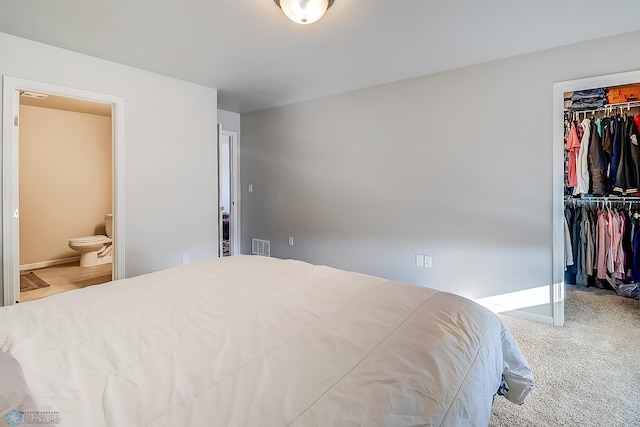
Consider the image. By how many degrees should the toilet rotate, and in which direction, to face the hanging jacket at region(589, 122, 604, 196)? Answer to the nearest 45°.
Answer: approximately 135° to its left

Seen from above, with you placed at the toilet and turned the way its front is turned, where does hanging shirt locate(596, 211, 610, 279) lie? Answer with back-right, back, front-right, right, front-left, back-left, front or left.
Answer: back-left

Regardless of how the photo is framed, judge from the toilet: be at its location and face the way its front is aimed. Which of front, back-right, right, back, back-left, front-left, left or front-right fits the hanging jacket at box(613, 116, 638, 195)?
back-left

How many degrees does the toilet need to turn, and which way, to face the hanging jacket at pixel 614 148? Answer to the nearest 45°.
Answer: approximately 135° to its left

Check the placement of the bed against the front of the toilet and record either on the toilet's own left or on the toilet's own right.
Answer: on the toilet's own left

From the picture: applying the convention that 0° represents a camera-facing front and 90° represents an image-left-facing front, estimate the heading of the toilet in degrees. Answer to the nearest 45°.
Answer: approximately 90°

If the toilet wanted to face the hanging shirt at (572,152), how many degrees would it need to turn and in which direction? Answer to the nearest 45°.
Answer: approximately 135° to its left
